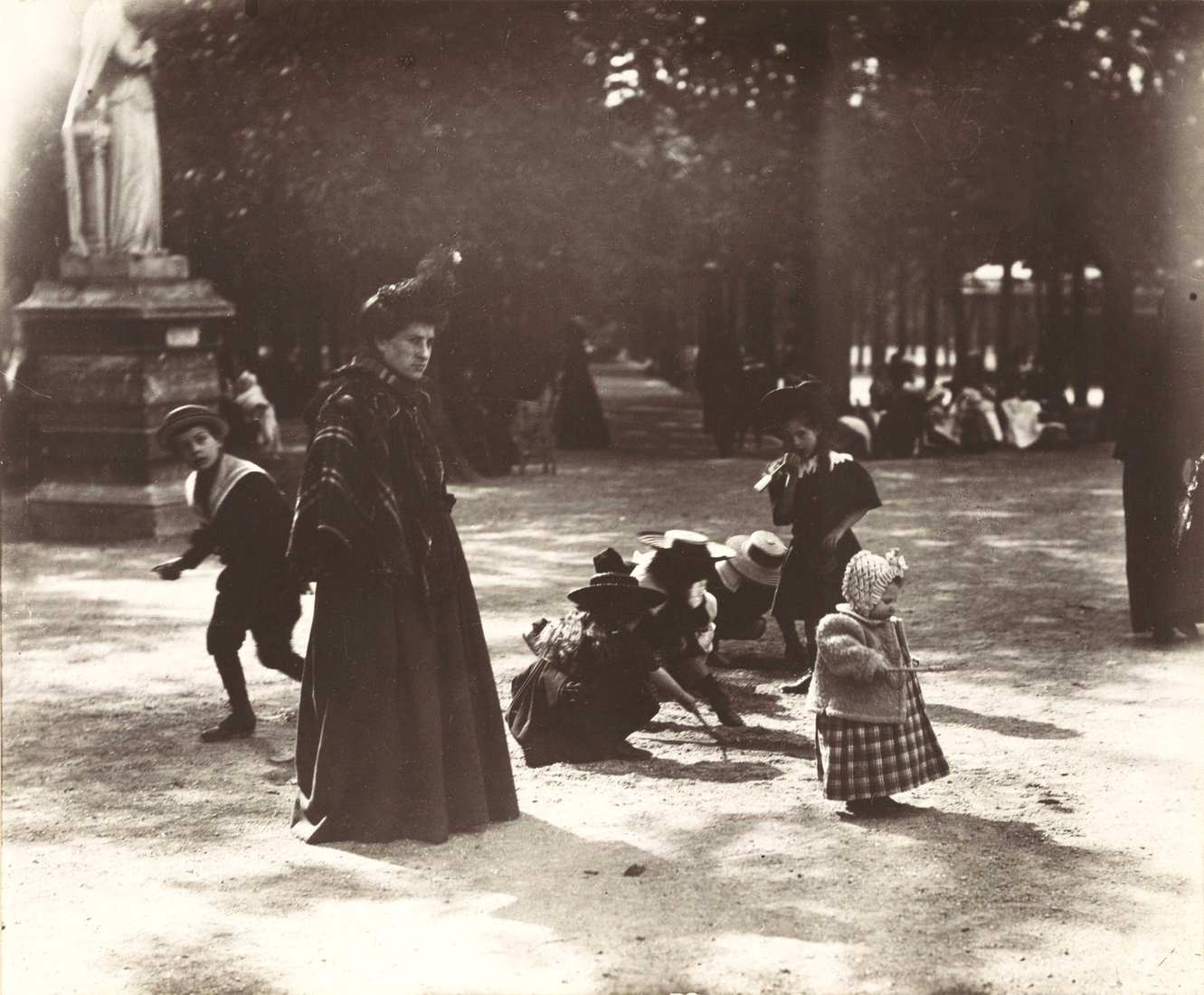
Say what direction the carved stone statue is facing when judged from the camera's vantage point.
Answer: facing the viewer and to the right of the viewer

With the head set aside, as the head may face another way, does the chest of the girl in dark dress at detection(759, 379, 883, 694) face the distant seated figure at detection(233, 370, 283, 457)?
no

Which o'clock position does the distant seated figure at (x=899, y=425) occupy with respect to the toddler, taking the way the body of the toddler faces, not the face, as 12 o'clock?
The distant seated figure is roughly at 9 o'clock from the toddler.

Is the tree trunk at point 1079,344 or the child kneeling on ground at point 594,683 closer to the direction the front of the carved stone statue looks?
the child kneeling on ground

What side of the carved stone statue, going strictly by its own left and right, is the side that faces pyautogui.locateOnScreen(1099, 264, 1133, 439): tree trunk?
left

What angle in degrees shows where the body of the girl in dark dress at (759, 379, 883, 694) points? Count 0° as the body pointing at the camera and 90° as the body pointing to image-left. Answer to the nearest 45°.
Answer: approximately 45°

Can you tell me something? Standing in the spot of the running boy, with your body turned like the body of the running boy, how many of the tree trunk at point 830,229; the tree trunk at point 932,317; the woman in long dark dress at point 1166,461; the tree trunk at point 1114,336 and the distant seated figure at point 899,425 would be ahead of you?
0

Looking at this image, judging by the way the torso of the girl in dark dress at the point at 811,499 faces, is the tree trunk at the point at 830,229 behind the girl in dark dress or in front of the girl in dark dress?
behind

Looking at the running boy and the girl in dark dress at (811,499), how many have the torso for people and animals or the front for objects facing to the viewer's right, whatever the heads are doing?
0

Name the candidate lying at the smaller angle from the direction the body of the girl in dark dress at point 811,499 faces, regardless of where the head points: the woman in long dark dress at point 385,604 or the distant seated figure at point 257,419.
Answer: the woman in long dark dress

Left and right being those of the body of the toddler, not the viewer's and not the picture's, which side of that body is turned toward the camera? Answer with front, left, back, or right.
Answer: right
